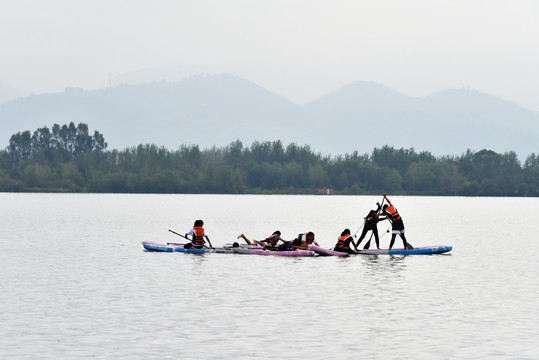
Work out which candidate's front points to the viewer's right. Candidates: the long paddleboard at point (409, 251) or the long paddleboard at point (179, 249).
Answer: the long paddleboard at point (409, 251)

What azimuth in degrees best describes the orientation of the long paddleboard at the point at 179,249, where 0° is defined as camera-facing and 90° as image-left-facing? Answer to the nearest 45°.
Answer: approximately 90°

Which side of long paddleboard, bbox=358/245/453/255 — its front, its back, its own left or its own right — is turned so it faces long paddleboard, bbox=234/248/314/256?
back

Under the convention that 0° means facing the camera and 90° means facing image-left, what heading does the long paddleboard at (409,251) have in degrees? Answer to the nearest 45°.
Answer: approximately 270°

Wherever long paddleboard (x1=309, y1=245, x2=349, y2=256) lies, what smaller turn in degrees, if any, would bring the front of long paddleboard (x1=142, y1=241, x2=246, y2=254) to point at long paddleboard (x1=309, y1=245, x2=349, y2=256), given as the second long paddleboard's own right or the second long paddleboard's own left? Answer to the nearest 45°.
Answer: approximately 180°
